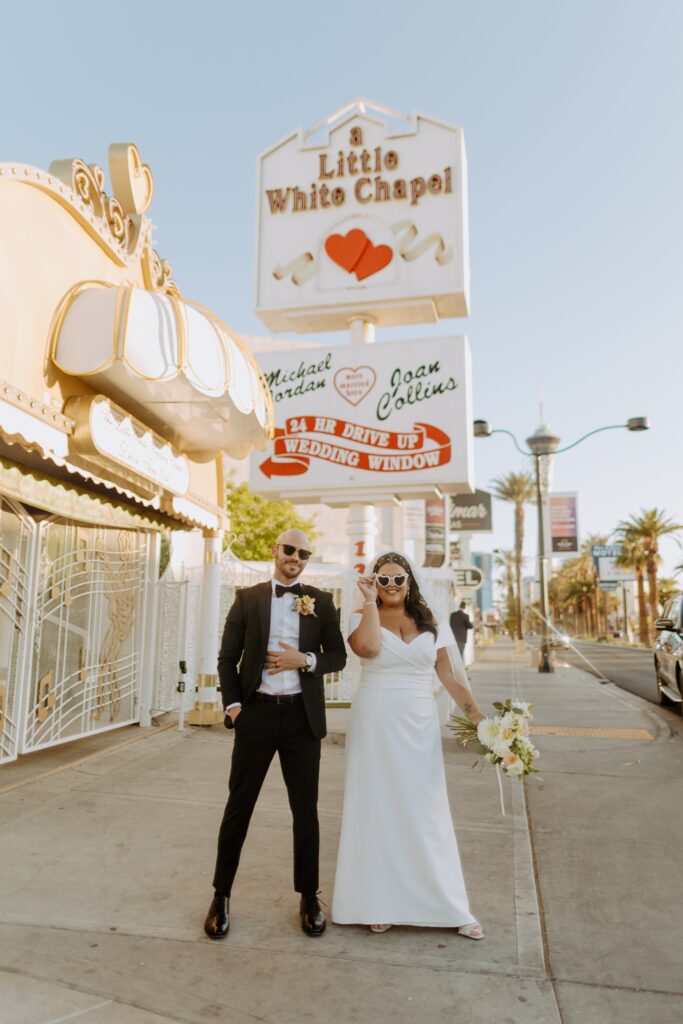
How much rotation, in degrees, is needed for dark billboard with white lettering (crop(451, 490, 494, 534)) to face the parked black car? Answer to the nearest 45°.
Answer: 0° — it already faces it

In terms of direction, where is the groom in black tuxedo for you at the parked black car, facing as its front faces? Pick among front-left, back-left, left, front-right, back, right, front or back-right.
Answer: front

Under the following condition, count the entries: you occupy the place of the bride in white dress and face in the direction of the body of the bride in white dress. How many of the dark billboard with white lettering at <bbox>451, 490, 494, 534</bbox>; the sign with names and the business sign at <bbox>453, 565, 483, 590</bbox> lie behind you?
3

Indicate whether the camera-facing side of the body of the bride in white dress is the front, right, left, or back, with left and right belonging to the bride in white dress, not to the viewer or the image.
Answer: front

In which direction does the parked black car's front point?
toward the camera

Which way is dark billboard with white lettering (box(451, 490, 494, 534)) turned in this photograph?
toward the camera

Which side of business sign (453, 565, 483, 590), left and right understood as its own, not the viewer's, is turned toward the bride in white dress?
front

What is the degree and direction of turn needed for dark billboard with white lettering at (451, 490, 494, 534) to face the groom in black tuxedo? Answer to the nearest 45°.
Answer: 0° — it already faces them

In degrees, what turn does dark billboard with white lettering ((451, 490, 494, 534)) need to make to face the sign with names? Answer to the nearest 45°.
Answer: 0° — it already faces it
